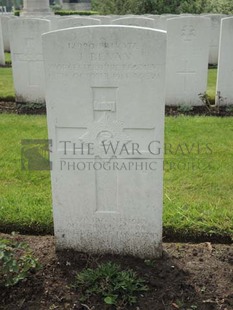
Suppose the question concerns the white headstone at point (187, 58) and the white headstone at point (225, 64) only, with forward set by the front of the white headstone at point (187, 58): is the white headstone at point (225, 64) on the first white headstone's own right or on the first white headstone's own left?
on the first white headstone's own left

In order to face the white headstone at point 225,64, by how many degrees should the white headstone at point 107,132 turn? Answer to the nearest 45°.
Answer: approximately 135° to its left

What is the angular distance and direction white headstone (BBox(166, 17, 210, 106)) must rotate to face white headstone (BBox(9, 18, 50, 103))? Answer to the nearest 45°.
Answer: approximately 90° to its right

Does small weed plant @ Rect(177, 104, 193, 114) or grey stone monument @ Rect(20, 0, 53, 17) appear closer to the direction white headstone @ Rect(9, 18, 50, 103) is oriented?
the small weed plant

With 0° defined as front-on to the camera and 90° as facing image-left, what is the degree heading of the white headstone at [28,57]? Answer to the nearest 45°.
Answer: approximately 0°

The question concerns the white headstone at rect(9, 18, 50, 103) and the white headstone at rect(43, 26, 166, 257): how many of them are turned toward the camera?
2
